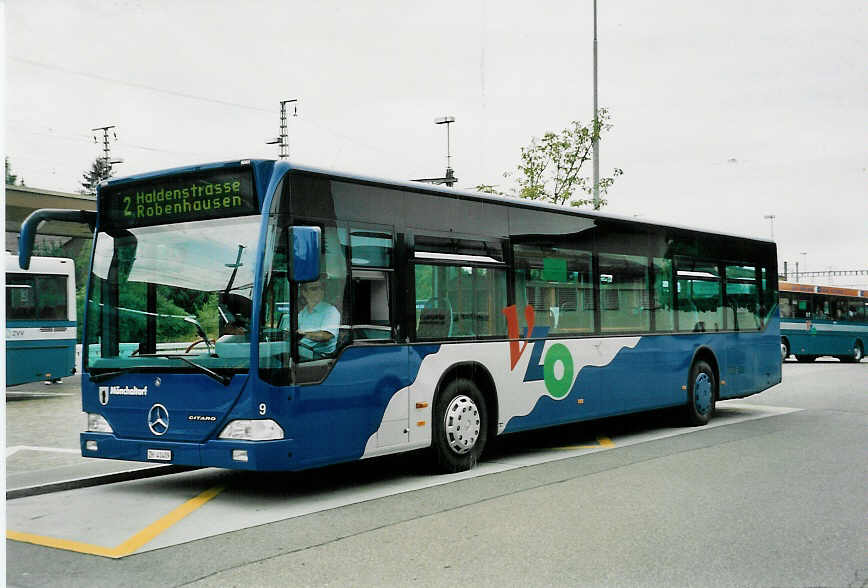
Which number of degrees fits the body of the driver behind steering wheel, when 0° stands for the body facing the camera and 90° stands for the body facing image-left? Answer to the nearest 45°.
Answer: approximately 45°

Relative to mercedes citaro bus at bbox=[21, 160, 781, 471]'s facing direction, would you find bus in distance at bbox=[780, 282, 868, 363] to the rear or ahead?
to the rear

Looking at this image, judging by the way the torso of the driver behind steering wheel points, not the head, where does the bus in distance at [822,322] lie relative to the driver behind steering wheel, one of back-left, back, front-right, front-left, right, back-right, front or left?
back

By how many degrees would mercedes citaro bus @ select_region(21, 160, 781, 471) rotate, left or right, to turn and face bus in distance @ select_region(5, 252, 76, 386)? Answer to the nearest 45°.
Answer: approximately 90° to its right
